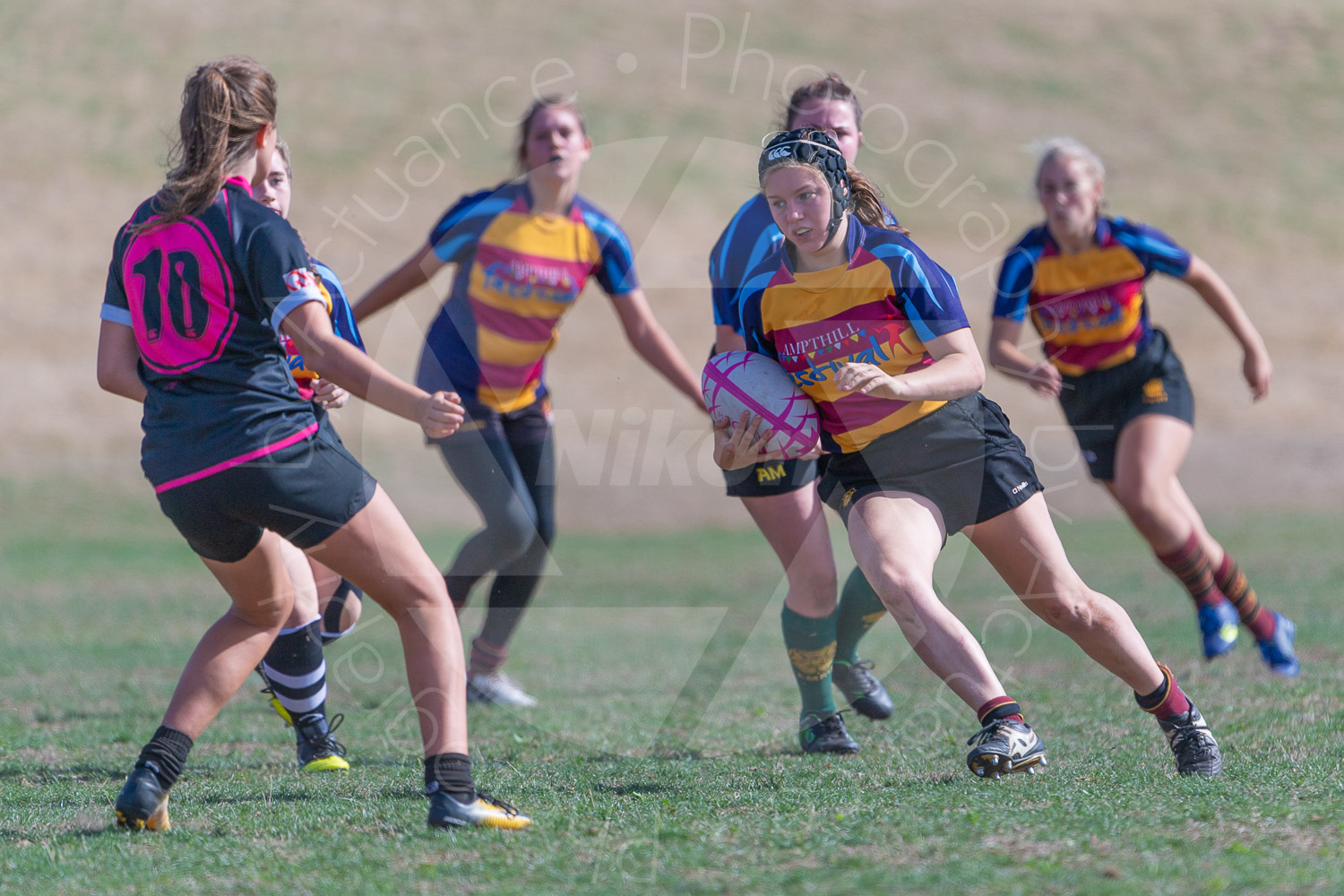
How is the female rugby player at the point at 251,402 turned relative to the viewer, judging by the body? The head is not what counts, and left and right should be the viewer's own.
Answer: facing away from the viewer and to the right of the viewer

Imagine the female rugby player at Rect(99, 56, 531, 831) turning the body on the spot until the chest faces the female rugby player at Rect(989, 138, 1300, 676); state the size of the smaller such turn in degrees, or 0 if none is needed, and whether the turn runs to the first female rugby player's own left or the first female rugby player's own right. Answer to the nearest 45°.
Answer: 0° — they already face them

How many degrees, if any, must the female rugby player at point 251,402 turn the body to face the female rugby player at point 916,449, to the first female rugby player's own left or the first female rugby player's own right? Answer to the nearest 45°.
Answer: approximately 45° to the first female rugby player's own right

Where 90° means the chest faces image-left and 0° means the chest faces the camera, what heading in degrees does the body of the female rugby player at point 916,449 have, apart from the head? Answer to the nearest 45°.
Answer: approximately 45°

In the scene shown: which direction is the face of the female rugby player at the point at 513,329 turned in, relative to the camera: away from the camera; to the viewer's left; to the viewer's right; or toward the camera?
toward the camera

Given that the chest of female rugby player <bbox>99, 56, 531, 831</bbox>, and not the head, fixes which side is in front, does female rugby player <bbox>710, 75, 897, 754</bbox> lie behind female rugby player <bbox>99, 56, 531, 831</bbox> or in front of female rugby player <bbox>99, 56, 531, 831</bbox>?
in front

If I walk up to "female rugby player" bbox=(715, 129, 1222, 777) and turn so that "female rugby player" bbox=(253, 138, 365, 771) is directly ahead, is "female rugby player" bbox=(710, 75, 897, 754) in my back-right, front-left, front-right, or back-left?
front-right

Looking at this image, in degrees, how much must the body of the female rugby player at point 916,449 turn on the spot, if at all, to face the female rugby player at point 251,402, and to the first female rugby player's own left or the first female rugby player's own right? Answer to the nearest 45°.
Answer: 0° — they already face them

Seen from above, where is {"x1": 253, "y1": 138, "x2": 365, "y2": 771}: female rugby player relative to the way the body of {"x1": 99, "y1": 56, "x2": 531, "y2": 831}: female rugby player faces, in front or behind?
in front

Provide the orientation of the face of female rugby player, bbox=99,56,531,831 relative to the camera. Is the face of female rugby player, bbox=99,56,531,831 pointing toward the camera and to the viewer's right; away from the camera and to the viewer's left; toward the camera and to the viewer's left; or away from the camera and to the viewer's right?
away from the camera and to the viewer's right
